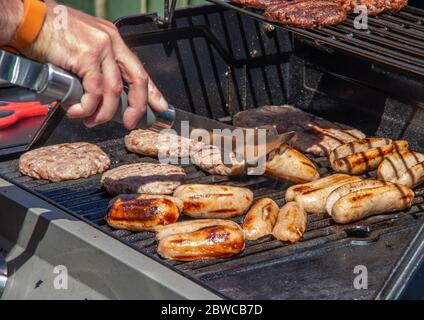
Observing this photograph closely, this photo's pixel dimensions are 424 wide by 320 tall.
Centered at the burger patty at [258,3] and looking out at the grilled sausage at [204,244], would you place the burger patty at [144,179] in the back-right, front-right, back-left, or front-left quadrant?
front-right

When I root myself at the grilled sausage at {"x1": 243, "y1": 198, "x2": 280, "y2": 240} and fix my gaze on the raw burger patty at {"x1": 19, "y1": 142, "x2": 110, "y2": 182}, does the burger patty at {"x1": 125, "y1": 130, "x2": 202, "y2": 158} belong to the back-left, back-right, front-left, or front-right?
front-right

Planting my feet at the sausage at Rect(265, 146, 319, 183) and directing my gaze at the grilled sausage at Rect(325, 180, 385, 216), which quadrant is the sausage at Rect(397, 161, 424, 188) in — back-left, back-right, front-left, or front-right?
front-left

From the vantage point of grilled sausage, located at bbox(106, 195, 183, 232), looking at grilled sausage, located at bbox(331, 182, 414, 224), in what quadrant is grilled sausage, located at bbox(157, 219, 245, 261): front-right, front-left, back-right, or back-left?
front-right

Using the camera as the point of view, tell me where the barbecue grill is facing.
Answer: facing the viewer and to the left of the viewer
